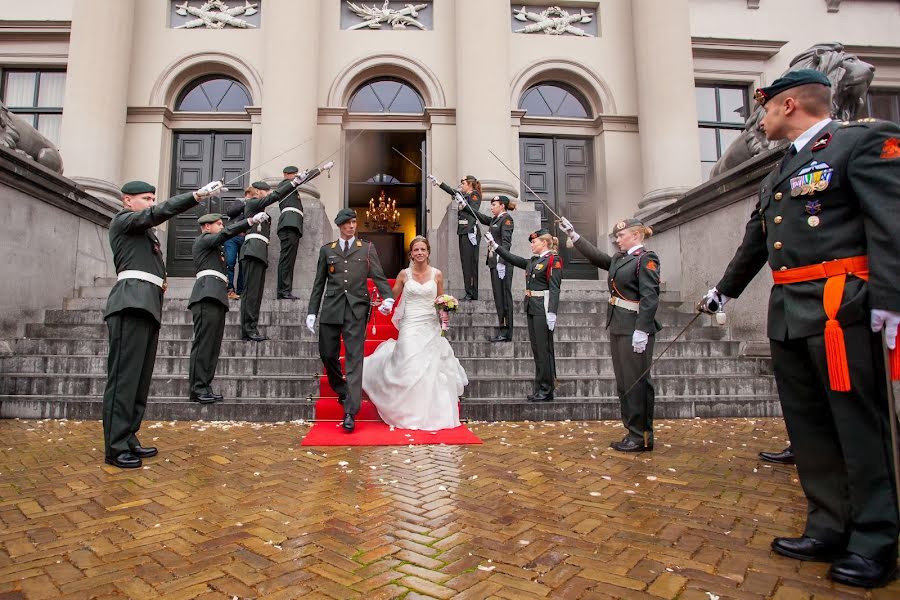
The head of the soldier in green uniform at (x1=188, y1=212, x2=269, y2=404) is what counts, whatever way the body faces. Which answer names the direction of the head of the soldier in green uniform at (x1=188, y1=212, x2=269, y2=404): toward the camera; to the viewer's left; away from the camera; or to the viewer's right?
to the viewer's right

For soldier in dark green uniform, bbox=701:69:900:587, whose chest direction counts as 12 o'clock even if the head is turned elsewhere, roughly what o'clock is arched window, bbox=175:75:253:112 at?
The arched window is roughly at 2 o'clock from the soldier in dark green uniform.

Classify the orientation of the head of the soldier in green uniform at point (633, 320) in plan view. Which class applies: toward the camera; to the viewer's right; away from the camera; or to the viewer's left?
to the viewer's left

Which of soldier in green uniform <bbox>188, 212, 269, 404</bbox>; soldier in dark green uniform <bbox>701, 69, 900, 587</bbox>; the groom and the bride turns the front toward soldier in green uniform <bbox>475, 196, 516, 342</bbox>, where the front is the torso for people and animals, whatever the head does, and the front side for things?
soldier in green uniform <bbox>188, 212, 269, 404</bbox>

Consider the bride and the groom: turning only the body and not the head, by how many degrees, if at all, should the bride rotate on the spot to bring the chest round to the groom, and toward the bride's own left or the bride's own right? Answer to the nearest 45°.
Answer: approximately 45° to the bride's own right

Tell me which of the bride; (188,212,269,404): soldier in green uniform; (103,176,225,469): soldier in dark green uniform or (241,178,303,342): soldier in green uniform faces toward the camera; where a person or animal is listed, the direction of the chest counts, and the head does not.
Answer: the bride

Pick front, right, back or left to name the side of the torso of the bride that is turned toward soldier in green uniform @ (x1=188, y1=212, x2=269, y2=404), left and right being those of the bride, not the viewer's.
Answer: right

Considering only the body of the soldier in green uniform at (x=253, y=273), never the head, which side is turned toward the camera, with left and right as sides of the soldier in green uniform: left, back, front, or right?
right

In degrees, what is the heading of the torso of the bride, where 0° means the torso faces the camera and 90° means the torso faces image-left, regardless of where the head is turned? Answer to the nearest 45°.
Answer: approximately 0°

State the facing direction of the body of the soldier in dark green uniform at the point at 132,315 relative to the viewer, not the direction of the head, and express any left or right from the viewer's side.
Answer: facing to the right of the viewer

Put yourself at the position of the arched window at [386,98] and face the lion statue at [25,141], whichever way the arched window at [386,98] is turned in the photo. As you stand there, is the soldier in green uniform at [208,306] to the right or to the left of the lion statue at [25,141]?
left

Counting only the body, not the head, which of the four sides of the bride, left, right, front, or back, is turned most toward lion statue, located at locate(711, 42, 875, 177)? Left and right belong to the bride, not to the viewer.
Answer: left

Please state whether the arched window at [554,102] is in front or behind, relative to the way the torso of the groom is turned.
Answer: behind
